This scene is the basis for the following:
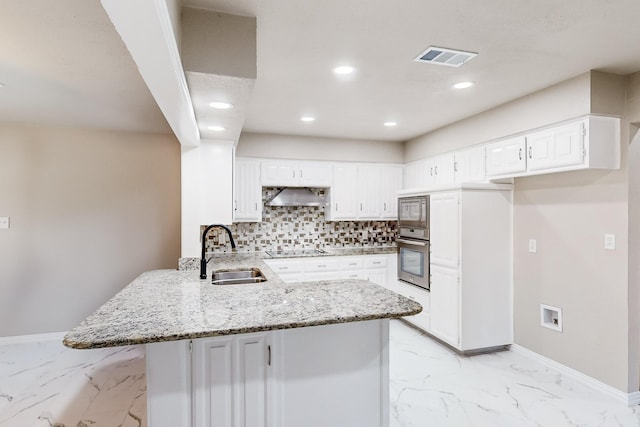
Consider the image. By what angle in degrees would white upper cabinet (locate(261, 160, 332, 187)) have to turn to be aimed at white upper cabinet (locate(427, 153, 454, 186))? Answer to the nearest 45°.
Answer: approximately 90° to its left

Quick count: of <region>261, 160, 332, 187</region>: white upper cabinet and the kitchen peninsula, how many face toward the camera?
2

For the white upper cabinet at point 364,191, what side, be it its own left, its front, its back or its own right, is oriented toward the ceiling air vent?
front

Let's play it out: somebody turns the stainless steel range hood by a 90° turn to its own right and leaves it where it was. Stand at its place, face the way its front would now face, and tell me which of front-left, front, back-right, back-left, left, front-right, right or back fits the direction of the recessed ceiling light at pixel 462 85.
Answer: back-left

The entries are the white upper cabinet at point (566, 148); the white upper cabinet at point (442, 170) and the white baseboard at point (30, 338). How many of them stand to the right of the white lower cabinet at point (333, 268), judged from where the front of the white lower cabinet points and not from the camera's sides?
1

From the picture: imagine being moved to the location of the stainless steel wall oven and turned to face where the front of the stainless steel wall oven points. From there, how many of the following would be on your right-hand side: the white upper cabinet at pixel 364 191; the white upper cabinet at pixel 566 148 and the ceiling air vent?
1

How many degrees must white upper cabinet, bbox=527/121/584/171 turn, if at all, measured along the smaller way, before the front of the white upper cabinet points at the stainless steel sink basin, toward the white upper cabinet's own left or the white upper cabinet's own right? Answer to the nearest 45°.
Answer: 0° — it already faces it

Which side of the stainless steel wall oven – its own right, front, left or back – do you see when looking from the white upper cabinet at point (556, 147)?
left

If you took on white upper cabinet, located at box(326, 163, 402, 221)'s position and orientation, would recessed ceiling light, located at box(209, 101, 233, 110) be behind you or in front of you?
in front

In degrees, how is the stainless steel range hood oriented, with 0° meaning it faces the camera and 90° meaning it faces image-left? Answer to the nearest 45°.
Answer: approximately 0°

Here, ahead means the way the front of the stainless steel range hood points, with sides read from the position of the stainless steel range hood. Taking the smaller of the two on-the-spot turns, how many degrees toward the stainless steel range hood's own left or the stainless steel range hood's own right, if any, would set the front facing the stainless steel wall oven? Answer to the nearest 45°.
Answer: approximately 90° to the stainless steel range hood's own left
